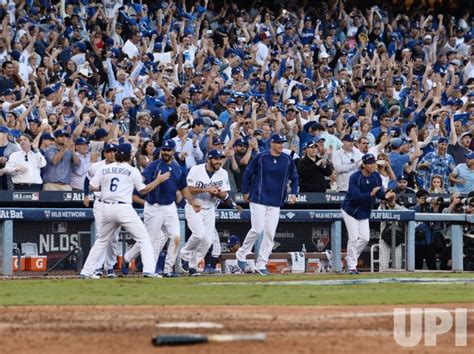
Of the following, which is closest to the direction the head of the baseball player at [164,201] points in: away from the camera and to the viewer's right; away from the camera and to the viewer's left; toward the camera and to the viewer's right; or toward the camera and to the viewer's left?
toward the camera and to the viewer's left

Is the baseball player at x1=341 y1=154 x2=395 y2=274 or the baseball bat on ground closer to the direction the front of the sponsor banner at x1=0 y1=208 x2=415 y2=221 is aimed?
the baseball bat on ground

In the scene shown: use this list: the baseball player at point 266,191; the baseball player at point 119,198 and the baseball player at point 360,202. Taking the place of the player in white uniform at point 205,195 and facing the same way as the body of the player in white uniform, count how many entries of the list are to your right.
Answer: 1

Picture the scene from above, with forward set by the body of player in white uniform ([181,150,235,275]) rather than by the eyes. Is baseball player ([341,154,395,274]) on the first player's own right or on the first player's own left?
on the first player's own left

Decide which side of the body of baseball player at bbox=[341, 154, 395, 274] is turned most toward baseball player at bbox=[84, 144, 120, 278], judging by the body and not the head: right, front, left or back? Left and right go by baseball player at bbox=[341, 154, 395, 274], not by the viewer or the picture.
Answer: right

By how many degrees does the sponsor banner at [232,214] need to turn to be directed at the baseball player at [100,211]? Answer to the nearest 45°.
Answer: approximately 45° to its right

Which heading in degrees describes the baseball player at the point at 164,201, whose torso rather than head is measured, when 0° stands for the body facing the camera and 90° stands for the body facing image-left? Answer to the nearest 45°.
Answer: approximately 0°

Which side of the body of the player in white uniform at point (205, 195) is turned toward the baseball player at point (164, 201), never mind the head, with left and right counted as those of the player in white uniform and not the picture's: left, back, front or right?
right
